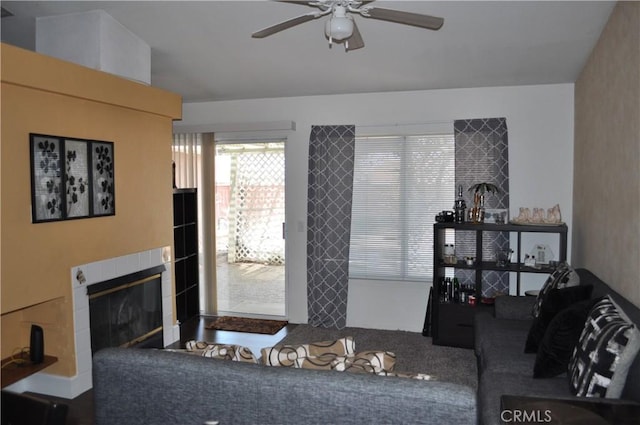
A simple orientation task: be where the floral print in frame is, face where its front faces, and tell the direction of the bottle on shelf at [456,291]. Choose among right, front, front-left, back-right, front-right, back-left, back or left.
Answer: front-left

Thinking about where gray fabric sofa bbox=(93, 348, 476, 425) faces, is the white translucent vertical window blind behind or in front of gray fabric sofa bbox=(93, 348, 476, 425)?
in front

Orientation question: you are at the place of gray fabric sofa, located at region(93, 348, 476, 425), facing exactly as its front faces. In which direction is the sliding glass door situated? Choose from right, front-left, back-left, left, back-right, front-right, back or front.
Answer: front

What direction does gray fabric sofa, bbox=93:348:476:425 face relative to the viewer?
away from the camera

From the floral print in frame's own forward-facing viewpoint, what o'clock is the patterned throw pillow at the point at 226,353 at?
The patterned throw pillow is roughly at 1 o'clock from the floral print in frame.

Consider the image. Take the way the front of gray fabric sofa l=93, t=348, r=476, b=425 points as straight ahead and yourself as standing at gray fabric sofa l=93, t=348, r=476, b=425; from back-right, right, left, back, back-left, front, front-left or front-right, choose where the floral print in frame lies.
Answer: front-left

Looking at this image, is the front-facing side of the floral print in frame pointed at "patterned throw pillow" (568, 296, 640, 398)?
yes

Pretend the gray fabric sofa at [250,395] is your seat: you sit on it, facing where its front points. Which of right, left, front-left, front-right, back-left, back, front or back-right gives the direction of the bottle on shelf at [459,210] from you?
front-right

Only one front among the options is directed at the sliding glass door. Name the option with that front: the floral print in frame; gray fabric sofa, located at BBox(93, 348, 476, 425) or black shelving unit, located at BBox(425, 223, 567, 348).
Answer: the gray fabric sofa

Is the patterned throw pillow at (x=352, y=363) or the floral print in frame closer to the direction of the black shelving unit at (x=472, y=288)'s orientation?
the patterned throw pillow

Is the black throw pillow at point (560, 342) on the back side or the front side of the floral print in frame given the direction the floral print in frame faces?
on the front side

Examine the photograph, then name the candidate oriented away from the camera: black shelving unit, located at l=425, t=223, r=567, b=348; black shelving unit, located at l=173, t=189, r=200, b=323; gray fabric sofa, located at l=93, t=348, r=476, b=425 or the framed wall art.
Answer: the gray fabric sofa

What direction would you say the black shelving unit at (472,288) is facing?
toward the camera

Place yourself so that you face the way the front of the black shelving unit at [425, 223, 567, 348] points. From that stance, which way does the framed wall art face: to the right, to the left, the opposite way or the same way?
to the left

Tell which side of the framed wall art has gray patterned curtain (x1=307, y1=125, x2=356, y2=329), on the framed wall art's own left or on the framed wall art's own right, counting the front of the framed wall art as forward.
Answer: on the framed wall art's own left

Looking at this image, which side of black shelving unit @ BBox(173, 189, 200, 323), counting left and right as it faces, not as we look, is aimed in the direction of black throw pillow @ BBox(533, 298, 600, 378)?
front

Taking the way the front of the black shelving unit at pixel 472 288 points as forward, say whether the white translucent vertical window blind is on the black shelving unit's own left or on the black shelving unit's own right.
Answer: on the black shelving unit's own right

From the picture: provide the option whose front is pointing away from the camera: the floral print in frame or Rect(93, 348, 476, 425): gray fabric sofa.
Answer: the gray fabric sofa
